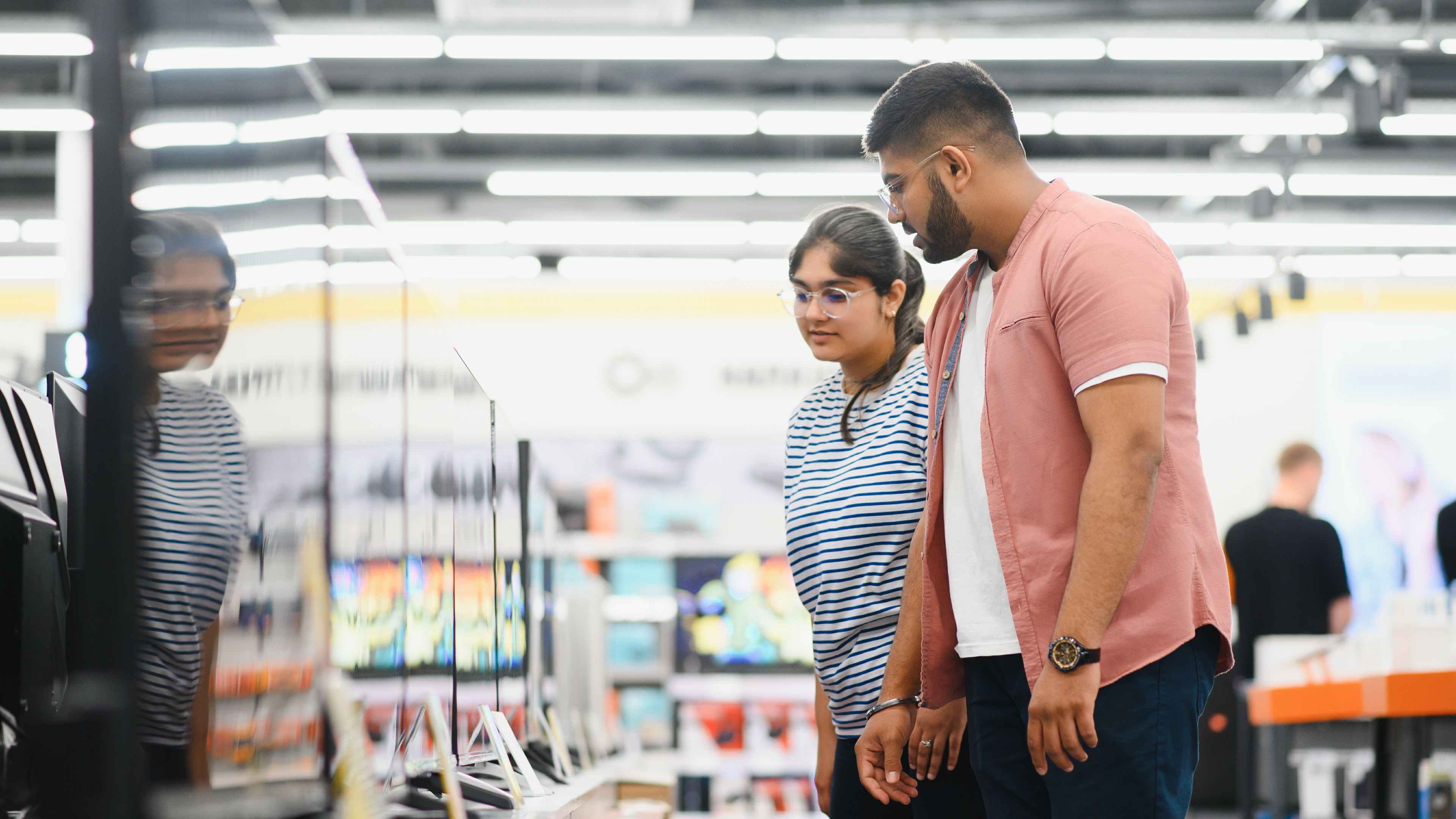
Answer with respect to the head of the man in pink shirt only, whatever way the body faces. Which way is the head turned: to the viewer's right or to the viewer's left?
to the viewer's left

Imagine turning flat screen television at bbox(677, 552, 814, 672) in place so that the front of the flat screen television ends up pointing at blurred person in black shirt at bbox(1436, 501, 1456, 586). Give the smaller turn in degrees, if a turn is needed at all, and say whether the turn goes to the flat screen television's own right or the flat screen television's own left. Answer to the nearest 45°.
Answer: approximately 45° to the flat screen television's own left

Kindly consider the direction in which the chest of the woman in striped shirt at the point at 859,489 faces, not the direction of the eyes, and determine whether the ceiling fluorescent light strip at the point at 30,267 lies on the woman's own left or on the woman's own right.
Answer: on the woman's own right

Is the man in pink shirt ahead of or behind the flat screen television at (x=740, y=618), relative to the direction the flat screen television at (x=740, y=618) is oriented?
ahead

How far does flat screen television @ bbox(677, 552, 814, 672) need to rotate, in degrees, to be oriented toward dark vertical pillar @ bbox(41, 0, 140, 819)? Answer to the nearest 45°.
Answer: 0° — it already faces it

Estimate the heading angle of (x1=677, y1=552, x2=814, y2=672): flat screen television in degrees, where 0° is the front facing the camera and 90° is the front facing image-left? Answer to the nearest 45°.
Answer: approximately 0°

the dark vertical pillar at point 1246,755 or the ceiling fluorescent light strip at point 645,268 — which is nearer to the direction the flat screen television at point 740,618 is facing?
the dark vertical pillar

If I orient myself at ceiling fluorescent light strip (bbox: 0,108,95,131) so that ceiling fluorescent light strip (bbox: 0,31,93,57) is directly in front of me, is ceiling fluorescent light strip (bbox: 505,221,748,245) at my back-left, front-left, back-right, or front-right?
back-left

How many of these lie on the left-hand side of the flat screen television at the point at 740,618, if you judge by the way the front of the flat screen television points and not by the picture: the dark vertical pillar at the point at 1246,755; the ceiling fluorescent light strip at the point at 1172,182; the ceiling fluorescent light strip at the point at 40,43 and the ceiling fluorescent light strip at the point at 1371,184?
3

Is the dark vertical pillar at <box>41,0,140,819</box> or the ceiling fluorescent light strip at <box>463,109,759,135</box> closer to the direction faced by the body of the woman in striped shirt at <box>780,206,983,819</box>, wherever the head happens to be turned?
the dark vertical pillar

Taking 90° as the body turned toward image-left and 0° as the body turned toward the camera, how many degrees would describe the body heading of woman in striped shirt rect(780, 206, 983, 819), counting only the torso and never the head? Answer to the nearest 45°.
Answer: approximately 45°

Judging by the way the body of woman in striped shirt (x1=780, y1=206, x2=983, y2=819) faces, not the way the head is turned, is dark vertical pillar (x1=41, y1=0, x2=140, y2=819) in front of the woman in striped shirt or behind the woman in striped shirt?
in front

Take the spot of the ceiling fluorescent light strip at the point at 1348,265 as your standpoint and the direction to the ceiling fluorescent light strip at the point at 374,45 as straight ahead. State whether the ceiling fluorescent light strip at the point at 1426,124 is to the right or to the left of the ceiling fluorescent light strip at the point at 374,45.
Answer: left

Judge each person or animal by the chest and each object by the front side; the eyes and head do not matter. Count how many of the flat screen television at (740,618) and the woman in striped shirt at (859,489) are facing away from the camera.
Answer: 0
